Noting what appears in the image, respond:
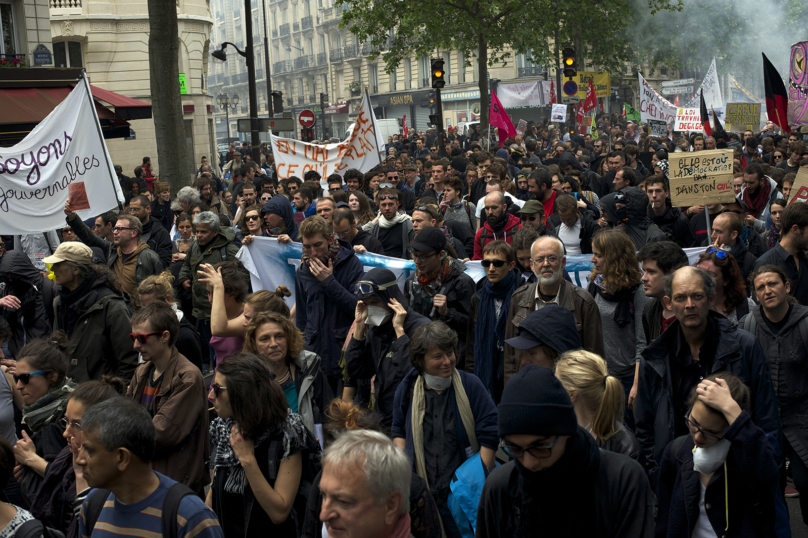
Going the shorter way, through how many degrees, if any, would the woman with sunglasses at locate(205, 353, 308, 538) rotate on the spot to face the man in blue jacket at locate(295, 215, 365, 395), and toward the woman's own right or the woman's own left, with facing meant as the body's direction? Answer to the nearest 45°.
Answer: approximately 135° to the woman's own right

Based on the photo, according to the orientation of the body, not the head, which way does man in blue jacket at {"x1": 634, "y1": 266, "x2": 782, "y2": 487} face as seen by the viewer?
toward the camera

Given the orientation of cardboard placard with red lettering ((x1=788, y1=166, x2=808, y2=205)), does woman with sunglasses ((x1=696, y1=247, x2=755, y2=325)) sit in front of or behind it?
in front

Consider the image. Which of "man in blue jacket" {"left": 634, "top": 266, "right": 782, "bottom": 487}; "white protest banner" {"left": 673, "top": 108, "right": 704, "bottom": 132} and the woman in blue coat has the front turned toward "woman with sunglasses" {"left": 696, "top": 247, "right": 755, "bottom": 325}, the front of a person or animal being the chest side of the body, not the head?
the white protest banner

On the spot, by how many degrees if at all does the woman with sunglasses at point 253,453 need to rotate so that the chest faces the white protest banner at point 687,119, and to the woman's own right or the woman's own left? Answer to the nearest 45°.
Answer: approximately 180°

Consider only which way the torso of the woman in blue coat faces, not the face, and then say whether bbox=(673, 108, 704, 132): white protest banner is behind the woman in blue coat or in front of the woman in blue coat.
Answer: behind

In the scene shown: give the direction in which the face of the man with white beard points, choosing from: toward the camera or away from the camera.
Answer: toward the camera

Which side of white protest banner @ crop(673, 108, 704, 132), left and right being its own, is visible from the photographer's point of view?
front

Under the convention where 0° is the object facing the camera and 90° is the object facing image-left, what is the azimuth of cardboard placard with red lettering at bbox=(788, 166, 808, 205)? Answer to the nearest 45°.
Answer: approximately 0°

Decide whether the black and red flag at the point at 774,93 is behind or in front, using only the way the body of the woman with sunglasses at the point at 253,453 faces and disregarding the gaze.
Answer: behind

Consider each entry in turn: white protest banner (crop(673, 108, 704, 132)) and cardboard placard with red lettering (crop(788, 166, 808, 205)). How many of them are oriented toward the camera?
2

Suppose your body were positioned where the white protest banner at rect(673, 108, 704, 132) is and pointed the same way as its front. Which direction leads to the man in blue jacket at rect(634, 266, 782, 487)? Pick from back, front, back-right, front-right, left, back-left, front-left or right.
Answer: front

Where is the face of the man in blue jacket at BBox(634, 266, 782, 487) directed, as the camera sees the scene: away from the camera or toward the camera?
toward the camera

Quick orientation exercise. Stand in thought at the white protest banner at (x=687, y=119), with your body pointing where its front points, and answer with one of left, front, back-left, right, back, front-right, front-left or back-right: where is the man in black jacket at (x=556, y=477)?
front

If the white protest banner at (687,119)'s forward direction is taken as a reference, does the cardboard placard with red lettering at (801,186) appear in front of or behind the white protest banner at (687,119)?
in front

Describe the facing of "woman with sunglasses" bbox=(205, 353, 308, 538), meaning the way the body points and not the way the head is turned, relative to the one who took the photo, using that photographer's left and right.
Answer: facing the viewer and to the left of the viewer

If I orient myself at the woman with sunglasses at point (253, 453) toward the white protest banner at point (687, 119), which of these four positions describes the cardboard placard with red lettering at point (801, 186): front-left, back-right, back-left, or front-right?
front-right

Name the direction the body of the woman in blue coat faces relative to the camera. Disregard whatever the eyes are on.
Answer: toward the camera
